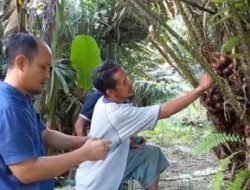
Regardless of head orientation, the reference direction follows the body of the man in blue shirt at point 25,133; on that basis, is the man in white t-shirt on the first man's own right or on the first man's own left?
on the first man's own left

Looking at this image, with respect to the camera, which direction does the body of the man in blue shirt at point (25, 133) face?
to the viewer's right

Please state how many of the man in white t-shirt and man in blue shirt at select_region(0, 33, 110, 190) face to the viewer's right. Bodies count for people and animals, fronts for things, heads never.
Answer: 2

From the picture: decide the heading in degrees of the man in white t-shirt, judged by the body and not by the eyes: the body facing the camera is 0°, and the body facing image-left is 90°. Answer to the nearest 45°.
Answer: approximately 270°

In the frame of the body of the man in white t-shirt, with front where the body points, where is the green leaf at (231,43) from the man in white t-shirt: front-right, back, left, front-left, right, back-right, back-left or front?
front-right

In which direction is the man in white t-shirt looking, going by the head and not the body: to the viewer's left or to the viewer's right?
to the viewer's right
